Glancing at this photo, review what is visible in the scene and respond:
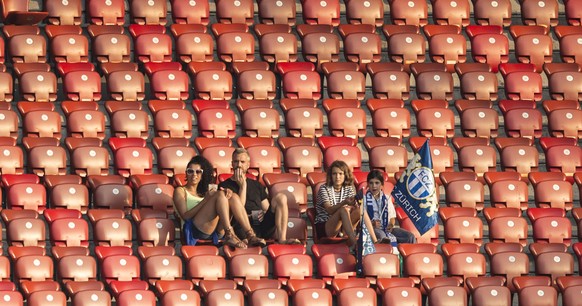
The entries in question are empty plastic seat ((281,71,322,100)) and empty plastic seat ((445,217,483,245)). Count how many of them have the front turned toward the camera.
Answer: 2

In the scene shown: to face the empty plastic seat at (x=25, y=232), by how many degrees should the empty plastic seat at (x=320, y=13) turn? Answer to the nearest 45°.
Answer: approximately 45° to its right

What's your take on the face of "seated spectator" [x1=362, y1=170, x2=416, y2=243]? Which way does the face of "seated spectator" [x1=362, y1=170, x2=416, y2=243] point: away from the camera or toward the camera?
toward the camera

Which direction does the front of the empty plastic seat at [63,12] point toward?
toward the camera

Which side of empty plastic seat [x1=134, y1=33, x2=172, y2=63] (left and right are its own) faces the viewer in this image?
front

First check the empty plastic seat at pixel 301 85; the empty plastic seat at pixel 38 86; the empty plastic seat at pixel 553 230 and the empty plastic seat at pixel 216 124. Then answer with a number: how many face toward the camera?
4

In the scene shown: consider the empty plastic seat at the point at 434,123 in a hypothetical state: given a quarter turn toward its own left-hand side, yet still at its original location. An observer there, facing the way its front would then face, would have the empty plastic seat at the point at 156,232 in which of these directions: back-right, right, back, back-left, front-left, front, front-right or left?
back-right

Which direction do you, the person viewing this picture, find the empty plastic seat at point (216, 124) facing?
facing the viewer

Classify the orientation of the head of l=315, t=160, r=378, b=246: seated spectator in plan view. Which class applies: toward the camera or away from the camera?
toward the camera
